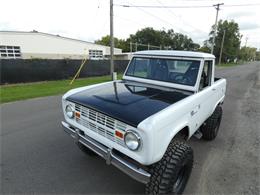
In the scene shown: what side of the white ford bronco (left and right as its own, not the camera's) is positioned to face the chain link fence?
right

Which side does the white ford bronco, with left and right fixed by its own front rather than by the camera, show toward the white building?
right

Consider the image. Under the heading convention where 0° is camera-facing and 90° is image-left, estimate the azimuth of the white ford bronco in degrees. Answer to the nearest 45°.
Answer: approximately 45°
